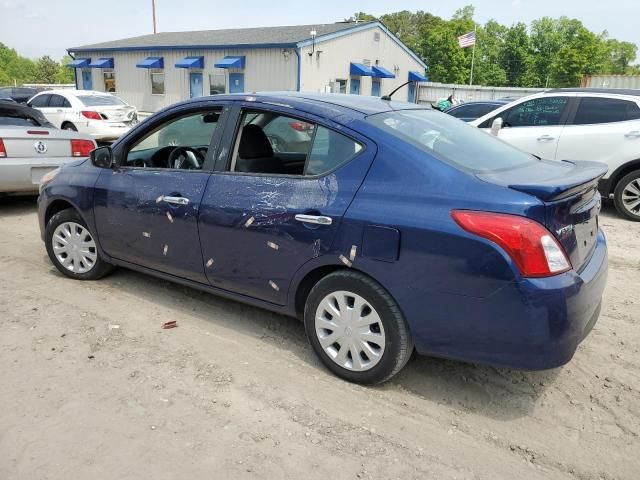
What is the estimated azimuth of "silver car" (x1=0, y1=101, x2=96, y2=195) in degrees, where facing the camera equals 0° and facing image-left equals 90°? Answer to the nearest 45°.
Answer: approximately 180°

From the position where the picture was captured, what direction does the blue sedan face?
facing away from the viewer and to the left of the viewer

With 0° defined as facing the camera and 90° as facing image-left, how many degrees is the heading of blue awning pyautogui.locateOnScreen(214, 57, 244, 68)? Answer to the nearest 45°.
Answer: approximately 45°

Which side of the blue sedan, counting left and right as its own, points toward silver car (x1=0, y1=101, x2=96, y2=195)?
front

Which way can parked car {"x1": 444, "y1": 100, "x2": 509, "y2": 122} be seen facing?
to the viewer's left

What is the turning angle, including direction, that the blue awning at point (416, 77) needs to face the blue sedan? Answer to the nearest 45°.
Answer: approximately 45° to its right

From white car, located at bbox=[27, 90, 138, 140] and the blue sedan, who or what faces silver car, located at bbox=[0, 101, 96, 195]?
the blue sedan

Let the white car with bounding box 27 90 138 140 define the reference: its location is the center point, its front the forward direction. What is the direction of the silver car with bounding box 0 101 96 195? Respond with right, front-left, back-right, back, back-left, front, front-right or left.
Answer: back-left

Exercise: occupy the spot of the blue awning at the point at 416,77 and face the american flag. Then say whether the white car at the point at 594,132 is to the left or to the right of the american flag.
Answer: right

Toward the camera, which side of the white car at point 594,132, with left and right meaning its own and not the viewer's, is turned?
left

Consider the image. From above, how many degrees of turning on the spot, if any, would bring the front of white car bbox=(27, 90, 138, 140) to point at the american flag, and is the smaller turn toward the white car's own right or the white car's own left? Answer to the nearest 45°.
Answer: approximately 90° to the white car's own right

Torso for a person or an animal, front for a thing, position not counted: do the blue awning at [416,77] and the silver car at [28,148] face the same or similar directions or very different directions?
very different directions

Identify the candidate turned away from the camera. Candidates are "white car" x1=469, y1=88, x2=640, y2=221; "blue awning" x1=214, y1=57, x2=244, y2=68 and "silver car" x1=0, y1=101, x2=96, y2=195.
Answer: "silver car" x1=0, y1=101, x2=96, y2=195
